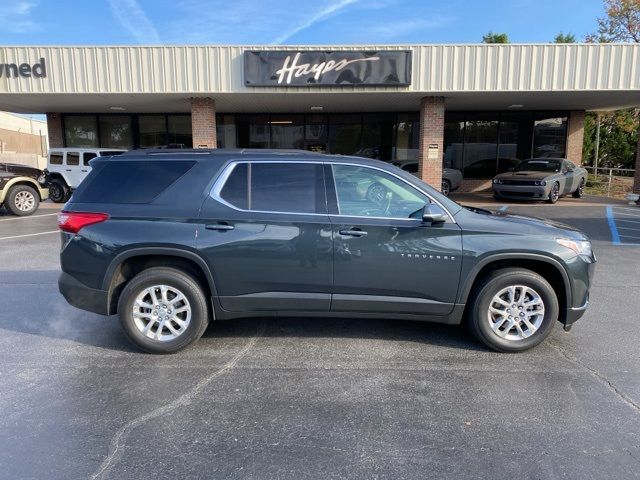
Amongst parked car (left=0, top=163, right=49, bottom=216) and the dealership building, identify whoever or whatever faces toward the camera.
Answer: the dealership building

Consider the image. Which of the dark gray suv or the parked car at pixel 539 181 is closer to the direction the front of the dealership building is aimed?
the dark gray suv

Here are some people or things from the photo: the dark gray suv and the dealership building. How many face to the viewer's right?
1

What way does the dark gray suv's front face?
to the viewer's right

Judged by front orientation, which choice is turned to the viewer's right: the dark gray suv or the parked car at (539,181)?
the dark gray suv

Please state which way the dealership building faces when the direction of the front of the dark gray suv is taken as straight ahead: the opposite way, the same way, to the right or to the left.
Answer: to the right

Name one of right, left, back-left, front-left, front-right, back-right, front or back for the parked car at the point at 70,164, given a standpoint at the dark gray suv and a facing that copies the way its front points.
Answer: back-left

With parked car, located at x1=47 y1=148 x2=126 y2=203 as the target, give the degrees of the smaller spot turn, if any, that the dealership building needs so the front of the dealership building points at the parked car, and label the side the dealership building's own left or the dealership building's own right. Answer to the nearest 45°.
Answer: approximately 90° to the dealership building's own right

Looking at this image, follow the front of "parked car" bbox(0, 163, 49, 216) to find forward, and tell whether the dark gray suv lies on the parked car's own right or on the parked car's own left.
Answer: on the parked car's own right

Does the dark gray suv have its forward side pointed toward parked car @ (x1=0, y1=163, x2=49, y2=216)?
no

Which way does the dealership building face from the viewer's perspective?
toward the camera

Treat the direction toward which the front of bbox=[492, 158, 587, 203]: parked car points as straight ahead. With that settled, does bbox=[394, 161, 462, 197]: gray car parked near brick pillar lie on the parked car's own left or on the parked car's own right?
on the parked car's own right

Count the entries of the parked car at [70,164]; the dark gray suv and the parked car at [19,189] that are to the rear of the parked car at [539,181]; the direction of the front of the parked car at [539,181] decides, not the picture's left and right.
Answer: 0

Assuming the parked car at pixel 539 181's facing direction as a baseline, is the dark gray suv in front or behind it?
in front

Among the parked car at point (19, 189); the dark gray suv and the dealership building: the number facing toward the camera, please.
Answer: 1

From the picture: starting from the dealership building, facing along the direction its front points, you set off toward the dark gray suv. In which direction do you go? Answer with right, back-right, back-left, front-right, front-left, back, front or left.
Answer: front
